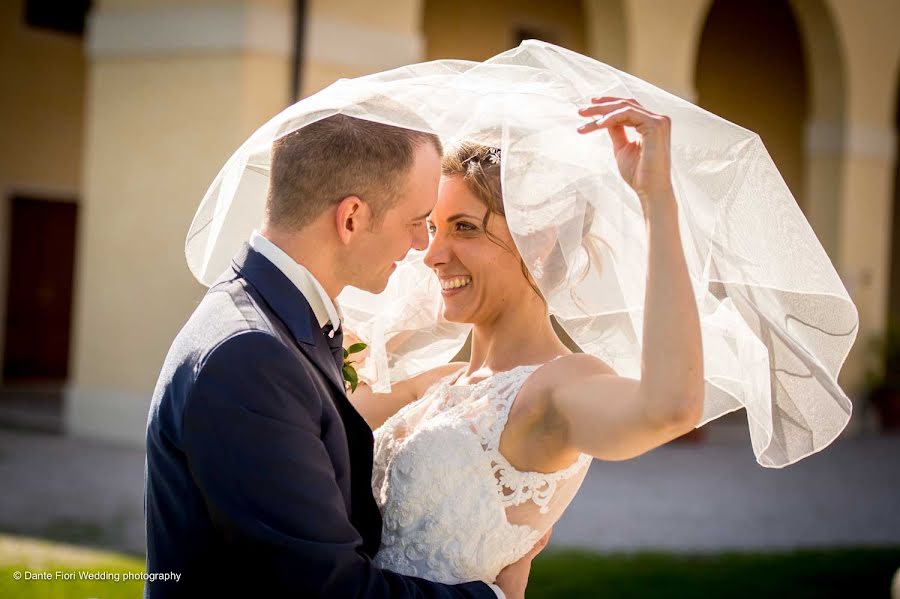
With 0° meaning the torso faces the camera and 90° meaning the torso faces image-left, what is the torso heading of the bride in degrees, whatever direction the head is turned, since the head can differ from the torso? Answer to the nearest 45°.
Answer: approximately 45°

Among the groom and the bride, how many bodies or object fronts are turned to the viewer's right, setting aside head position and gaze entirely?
1

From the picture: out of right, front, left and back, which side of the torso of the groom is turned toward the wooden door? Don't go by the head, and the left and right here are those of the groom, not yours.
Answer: left

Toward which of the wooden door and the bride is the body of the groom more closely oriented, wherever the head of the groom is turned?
the bride

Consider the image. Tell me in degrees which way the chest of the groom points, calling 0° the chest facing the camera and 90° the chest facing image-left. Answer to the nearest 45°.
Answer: approximately 270°

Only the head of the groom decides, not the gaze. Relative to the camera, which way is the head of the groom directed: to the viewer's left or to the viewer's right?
to the viewer's right

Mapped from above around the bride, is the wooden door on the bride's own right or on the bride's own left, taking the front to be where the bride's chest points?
on the bride's own right

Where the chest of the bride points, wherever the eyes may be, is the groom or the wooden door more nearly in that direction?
the groom
